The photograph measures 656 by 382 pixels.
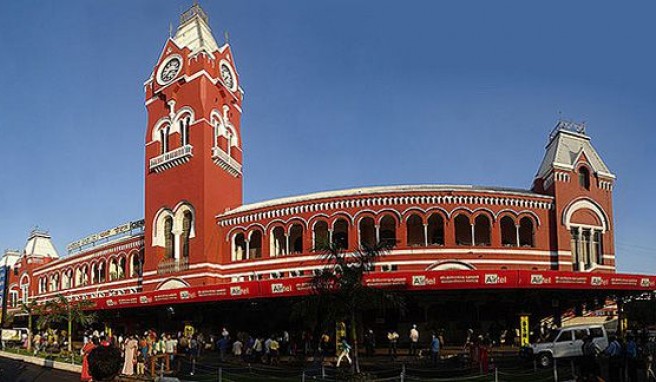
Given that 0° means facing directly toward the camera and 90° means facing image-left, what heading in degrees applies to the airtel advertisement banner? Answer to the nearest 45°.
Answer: approximately 0°

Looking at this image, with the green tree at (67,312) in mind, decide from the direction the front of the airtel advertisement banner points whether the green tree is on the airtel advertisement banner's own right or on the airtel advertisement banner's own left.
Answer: on the airtel advertisement banner's own right

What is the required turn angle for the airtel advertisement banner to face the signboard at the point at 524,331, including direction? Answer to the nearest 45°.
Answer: approximately 90° to its left
